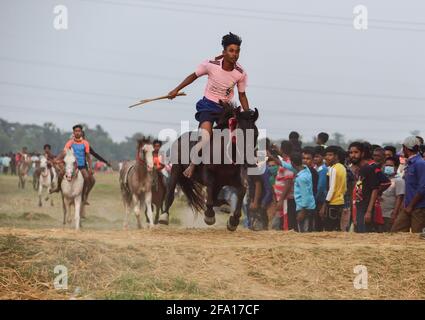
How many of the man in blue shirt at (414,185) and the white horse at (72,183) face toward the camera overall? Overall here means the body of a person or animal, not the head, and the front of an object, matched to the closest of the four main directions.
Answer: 1

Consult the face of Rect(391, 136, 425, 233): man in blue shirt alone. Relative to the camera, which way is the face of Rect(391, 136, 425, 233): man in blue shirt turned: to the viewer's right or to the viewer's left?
to the viewer's left

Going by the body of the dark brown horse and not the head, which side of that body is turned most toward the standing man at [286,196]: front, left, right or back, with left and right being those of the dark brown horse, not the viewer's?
left

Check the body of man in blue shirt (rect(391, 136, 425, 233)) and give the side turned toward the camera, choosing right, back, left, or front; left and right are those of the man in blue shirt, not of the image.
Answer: left

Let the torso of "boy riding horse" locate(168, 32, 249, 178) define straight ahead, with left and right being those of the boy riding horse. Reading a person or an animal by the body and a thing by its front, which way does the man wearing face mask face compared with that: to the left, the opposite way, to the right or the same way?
to the right
